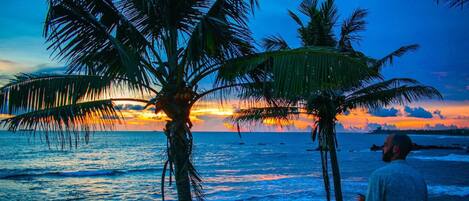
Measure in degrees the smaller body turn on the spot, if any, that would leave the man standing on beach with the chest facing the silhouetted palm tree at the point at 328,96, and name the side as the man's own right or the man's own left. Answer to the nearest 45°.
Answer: approximately 45° to the man's own right

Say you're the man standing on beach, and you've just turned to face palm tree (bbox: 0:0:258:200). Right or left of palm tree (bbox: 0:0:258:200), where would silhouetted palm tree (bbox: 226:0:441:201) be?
right

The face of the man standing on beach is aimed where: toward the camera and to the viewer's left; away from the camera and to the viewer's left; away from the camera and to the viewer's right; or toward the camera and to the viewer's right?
away from the camera and to the viewer's left

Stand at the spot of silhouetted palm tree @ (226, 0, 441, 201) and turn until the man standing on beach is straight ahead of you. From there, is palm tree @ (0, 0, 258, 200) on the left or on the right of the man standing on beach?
right

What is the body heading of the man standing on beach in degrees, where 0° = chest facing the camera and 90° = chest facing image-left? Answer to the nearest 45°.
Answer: approximately 135°

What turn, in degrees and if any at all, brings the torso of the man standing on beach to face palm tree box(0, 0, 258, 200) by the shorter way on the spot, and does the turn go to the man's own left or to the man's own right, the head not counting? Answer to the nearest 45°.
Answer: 0° — they already face it
